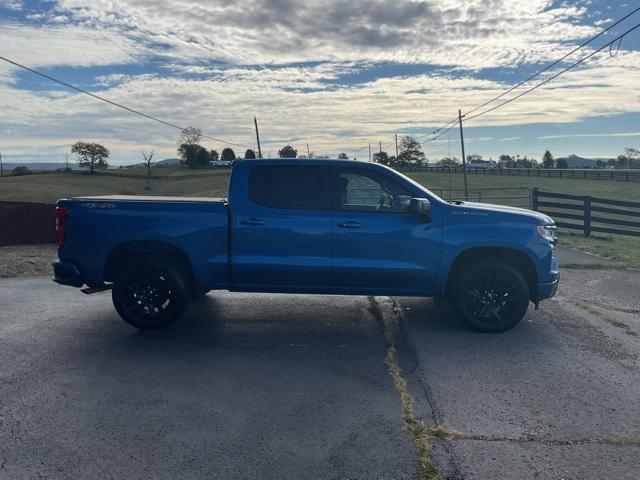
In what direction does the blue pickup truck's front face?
to the viewer's right

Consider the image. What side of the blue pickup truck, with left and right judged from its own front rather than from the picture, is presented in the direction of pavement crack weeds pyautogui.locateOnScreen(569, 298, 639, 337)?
front
